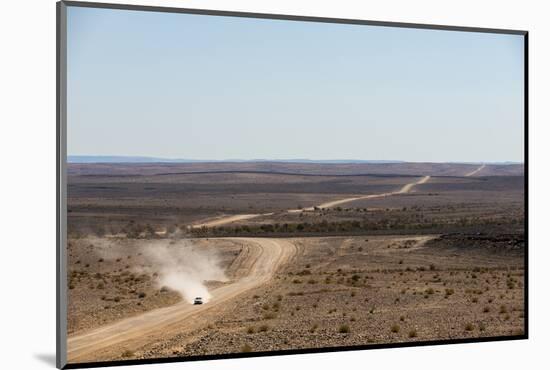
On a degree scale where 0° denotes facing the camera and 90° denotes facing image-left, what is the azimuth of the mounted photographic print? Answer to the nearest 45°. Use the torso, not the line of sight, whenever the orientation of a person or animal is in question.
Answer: approximately 315°
